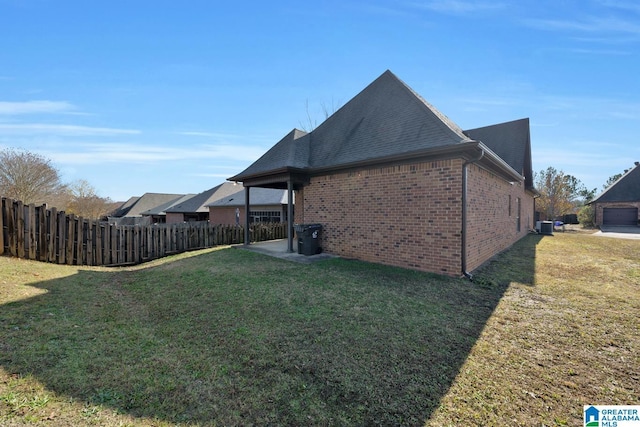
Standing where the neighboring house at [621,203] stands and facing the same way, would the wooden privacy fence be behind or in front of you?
in front

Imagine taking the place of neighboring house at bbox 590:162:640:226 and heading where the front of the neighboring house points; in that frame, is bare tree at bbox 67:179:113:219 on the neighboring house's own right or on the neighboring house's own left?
on the neighboring house's own right

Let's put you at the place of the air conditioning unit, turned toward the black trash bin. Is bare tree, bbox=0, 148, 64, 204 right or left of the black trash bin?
right

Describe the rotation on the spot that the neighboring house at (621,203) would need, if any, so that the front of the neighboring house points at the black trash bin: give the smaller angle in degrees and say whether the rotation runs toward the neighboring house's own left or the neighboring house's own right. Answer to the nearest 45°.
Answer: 0° — it already faces it

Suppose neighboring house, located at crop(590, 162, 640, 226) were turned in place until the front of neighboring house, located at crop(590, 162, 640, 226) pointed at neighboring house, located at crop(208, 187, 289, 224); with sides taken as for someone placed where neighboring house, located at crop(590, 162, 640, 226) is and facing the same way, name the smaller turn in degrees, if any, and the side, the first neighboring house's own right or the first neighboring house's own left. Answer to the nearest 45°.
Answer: approximately 45° to the first neighboring house's own right

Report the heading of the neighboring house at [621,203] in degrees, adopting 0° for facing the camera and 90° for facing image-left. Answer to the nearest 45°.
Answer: approximately 0°

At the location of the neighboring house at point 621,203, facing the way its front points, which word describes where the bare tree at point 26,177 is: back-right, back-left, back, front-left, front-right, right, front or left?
front-right

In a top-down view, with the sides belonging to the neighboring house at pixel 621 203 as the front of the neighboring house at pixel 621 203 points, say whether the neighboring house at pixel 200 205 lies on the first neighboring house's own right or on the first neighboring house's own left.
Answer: on the first neighboring house's own right
